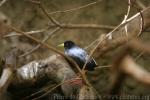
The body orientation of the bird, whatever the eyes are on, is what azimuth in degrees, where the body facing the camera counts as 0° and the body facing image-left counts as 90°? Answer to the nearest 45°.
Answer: approximately 90°
